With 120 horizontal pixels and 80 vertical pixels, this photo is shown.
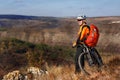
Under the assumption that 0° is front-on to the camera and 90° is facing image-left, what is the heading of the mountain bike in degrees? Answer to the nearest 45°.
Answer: approximately 45°
